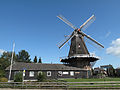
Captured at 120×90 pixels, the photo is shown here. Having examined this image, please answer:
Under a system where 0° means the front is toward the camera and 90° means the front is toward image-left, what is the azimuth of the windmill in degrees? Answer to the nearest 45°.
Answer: approximately 0°
